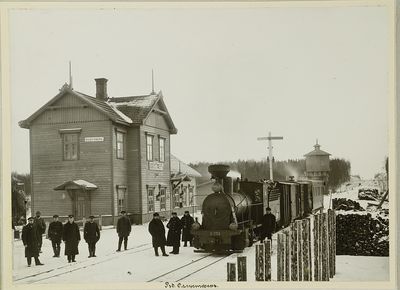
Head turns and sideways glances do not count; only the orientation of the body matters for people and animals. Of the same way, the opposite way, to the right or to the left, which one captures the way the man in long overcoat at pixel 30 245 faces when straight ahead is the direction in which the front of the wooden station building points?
the same way

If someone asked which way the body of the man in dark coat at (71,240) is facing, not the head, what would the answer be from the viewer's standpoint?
toward the camera

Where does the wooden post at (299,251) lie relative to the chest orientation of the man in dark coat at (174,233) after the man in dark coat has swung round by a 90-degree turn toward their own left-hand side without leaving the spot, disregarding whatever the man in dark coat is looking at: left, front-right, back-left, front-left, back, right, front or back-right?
front-right

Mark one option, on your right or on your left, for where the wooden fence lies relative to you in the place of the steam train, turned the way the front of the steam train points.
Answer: on your left

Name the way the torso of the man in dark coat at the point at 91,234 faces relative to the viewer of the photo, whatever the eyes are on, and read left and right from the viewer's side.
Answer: facing the viewer

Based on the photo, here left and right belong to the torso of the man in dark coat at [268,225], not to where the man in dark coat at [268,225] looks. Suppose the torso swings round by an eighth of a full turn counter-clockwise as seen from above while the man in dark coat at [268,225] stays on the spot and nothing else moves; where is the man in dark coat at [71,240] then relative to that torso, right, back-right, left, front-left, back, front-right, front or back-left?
right

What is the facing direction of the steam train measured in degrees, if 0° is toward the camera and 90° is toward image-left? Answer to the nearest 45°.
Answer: approximately 45°

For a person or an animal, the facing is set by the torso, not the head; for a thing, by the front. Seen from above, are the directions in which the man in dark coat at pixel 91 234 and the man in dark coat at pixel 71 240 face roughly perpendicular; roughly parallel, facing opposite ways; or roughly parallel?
roughly parallel

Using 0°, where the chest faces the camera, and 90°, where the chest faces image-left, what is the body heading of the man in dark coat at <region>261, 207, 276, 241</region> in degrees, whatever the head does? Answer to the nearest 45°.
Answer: approximately 0°

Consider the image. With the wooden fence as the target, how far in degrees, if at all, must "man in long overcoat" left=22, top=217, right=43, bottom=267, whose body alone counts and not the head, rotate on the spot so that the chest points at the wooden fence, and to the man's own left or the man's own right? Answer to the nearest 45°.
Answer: approximately 45° to the man's own left

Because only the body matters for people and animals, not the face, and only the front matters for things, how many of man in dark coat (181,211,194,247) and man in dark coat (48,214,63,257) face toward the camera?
2
